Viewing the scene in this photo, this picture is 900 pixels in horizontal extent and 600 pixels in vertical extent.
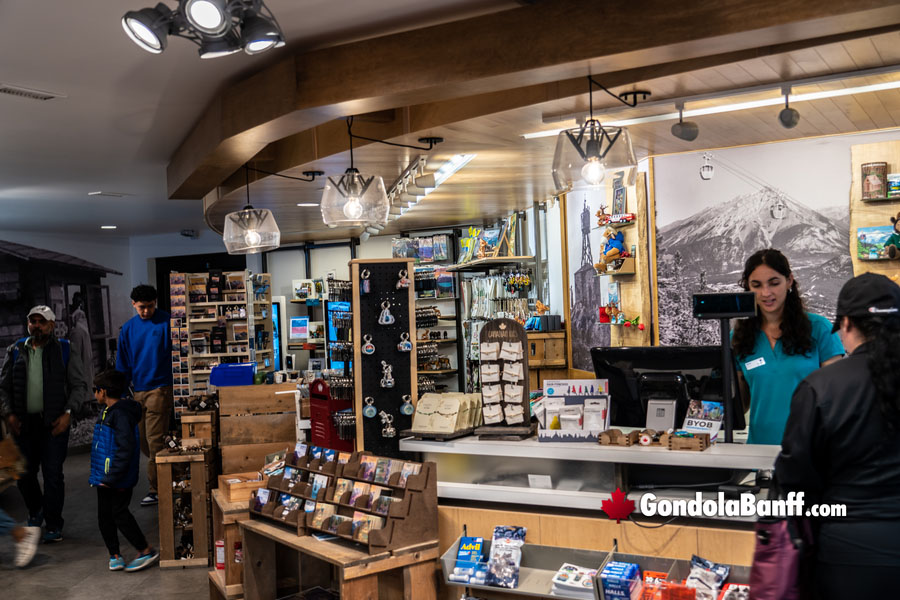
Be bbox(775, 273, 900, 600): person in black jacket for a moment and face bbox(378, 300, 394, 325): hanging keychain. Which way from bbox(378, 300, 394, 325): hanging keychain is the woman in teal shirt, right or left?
right

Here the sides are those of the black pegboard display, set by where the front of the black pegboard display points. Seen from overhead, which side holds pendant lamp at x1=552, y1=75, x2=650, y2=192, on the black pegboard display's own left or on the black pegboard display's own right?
on the black pegboard display's own left

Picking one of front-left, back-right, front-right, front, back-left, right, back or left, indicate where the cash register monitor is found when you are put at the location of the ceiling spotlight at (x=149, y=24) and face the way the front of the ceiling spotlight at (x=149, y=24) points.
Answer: back-left

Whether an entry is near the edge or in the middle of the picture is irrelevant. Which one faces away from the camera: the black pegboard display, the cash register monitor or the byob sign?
the cash register monitor

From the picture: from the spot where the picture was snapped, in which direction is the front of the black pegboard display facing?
facing the viewer

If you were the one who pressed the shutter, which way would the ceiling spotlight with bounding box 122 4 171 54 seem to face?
facing the viewer and to the left of the viewer

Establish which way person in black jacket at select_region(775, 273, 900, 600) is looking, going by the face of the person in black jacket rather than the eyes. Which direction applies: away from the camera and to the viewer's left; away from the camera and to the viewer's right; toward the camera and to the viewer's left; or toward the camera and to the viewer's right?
away from the camera and to the viewer's left

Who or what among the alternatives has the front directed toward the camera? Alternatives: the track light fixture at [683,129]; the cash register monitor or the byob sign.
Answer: the byob sign

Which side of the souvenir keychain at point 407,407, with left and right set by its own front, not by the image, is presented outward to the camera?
front

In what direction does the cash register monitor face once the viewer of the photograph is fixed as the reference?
facing away from the viewer

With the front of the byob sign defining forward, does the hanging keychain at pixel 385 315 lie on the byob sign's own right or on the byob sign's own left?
on the byob sign's own right

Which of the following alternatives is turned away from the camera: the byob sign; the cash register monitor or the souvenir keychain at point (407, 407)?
the cash register monitor
